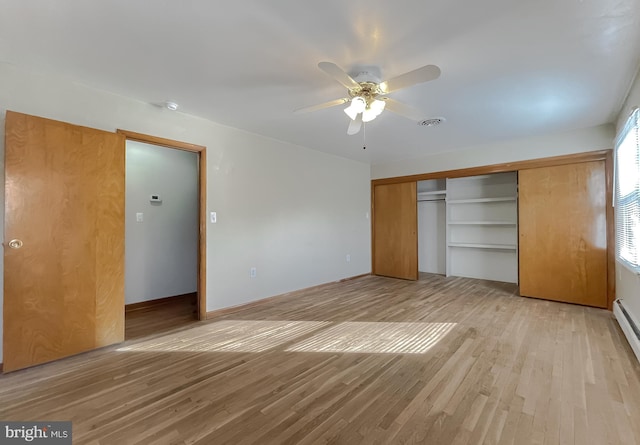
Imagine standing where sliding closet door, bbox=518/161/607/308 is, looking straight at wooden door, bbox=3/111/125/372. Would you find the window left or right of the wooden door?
left

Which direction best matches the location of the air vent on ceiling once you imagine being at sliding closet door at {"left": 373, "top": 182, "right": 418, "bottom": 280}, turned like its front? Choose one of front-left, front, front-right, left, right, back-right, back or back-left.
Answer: front-left

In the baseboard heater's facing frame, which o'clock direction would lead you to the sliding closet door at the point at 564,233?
The sliding closet door is roughly at 2 o'clock from the baseboard heater.

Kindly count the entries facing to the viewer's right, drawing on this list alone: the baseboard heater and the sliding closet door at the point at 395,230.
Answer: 0

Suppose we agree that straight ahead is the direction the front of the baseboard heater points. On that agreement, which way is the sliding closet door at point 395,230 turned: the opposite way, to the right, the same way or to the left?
to the left

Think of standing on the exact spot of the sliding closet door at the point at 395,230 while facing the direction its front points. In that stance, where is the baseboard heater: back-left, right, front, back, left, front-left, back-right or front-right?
left

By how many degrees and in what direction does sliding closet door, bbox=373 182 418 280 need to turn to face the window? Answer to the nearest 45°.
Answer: approximately 90° to its left

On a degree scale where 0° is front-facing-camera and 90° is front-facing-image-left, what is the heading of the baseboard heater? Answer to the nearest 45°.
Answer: approximately 90°
